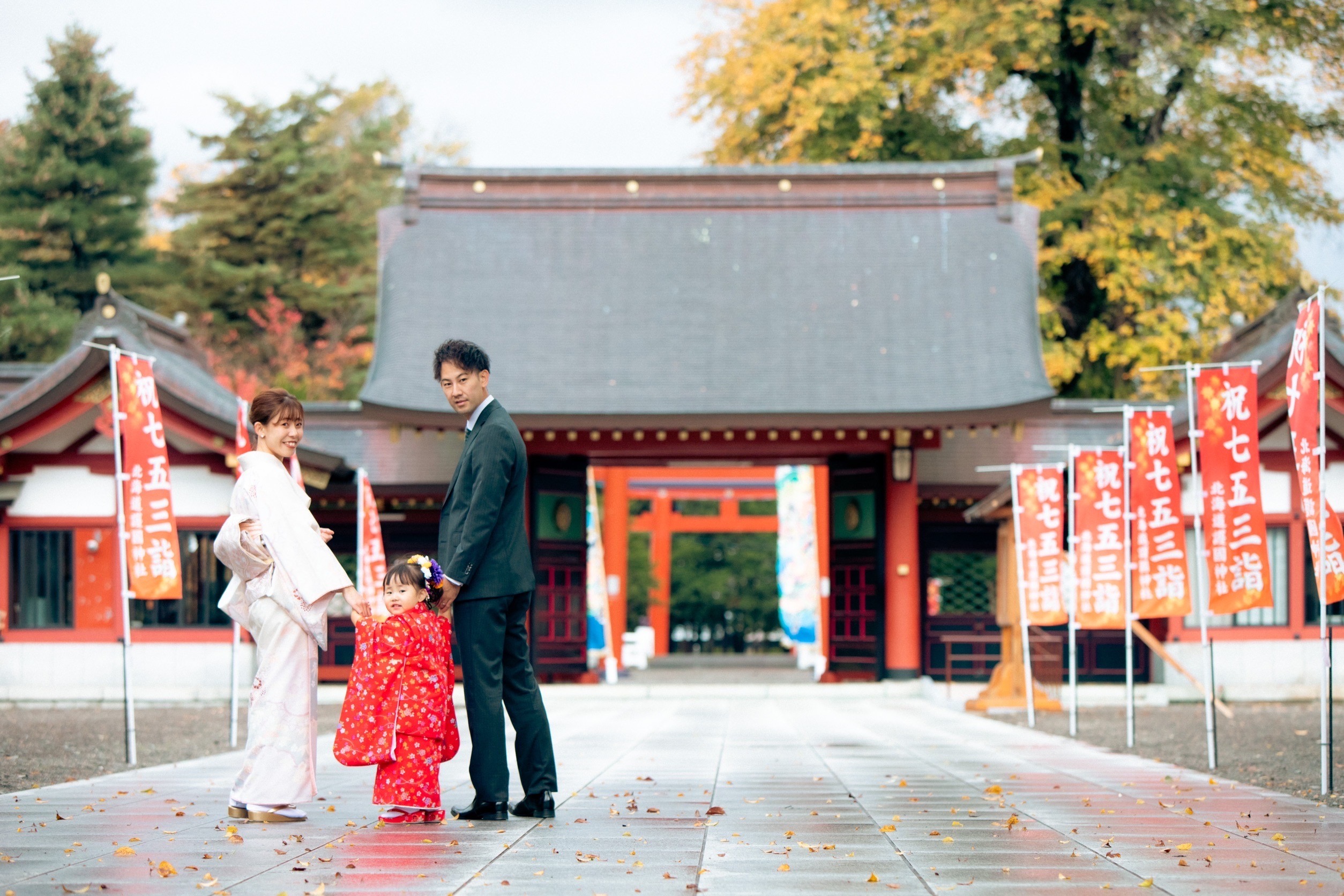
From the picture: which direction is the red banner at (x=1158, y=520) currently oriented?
toward the camera

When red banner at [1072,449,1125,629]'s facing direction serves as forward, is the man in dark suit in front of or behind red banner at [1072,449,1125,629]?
in front

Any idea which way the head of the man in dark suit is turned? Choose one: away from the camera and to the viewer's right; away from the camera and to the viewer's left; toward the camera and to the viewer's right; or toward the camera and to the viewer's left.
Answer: toward the camera and to the viewer's left

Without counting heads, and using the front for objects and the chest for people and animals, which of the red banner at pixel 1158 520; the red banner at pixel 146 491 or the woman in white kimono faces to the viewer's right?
the woman in white kimono

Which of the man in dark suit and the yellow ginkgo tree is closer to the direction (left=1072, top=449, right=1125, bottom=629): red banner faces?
the man in dark suit

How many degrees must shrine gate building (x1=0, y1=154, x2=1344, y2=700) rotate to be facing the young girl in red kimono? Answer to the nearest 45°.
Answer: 0° — it already faces them

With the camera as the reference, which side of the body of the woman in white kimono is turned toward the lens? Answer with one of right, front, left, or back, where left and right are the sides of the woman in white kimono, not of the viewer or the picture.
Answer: right

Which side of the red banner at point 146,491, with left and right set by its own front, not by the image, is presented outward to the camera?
front

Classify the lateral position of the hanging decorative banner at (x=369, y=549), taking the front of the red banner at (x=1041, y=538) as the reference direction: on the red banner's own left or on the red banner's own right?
on the red banner's own right
